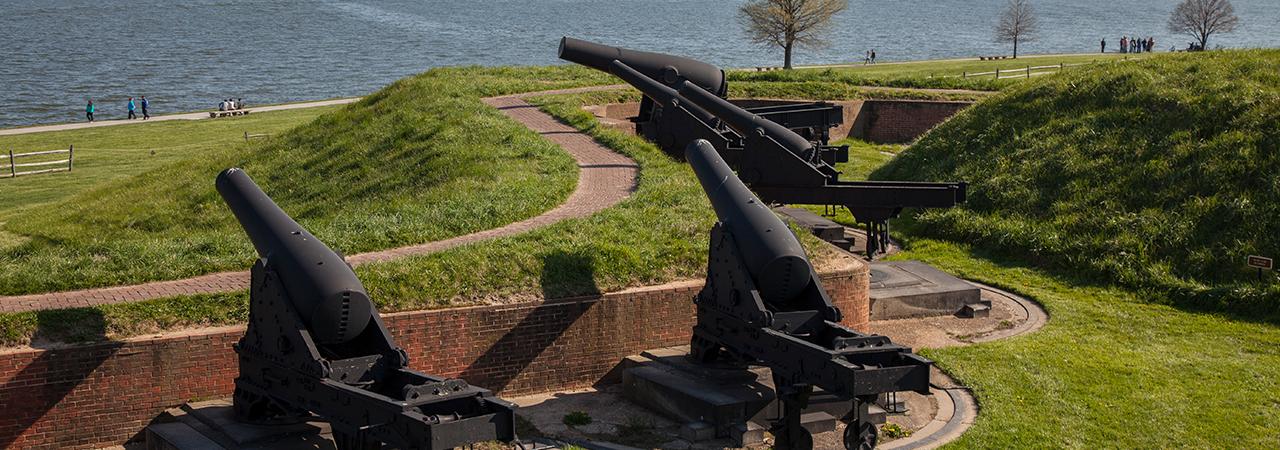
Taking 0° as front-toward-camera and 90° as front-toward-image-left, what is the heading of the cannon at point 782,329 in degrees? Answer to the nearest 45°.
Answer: approximately 135°

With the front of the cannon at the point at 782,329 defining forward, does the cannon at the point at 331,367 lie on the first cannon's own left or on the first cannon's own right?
on the first cannon's own left

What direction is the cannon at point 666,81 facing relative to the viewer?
to the viewer's left

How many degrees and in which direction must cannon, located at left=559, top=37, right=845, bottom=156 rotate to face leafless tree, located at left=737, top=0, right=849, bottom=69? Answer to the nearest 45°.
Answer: approximately 90° to its right

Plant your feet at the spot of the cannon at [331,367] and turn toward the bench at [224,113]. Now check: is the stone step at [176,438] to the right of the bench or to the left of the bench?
left

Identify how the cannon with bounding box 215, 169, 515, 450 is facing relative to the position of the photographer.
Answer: facing away from the viewer and to the left of the viewer
